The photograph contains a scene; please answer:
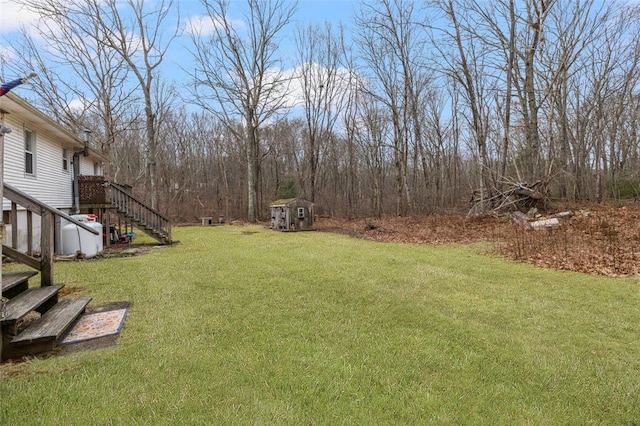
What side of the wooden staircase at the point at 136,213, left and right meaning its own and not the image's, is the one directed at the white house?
back

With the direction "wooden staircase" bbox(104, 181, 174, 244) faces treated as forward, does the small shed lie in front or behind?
in front

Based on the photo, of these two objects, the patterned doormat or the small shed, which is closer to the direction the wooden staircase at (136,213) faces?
the small shed

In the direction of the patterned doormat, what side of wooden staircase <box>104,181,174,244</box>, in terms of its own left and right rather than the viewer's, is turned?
right

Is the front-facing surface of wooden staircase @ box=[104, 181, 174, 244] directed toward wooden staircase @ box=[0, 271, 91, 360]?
no

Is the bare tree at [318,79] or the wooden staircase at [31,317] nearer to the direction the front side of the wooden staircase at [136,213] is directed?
the bare tree

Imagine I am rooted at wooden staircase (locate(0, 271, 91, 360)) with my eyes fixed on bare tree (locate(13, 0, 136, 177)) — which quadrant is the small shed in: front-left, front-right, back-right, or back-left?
front-right

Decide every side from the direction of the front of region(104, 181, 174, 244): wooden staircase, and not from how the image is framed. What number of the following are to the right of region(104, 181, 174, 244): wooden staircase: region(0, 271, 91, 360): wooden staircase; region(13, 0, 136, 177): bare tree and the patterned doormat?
2

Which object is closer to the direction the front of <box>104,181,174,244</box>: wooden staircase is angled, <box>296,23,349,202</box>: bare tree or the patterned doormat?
the bare tree

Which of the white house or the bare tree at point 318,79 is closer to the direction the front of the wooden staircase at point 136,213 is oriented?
the bare tree

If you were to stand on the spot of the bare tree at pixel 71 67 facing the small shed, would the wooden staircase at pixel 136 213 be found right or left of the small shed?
right

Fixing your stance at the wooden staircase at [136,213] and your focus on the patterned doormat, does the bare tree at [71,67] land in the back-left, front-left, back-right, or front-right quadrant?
back-right

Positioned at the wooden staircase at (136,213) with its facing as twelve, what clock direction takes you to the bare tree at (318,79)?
The bare tree is roughly at 11 o'clock from the wooden staircase.

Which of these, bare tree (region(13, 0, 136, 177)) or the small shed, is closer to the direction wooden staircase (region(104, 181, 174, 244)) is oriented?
the small shed

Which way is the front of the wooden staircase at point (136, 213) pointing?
to the viewer's right
